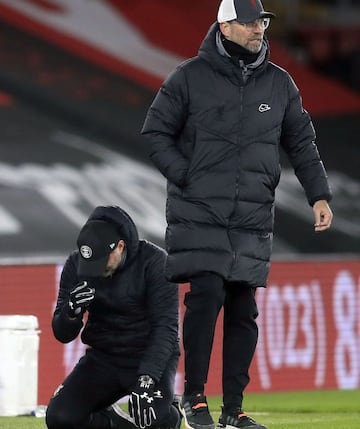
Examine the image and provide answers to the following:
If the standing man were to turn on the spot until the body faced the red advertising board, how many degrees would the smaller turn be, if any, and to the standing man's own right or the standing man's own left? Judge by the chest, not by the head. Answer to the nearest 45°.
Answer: approximately 135° to the standing man's own left

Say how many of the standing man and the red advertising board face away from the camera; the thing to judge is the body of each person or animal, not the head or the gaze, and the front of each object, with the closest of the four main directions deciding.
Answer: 0

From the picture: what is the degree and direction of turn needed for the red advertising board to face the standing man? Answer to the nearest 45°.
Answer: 0° — it already faces them
